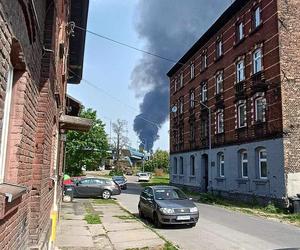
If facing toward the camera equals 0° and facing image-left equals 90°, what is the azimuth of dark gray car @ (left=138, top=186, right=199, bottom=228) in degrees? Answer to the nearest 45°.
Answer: approximately 315°

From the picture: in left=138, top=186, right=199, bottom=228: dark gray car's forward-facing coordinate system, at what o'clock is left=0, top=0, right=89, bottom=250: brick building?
The brick building is roughly at 2 o'clock from the dark gray car.

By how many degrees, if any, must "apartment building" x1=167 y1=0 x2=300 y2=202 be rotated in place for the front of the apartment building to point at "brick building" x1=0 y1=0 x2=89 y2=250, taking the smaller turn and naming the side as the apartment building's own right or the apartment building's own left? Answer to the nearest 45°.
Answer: approximately 45° to the apartment building's own left

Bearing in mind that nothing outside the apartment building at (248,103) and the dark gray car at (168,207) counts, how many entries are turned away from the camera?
0

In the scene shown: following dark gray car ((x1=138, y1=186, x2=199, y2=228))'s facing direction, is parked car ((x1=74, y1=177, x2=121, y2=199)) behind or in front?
behind

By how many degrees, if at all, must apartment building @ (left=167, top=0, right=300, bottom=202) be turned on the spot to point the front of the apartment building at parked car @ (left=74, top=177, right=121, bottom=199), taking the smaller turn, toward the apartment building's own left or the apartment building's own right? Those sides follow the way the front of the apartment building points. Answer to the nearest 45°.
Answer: approximately 45° to the apartment building's own right

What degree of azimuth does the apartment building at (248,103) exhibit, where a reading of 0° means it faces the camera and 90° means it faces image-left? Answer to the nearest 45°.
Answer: approximately 45°
